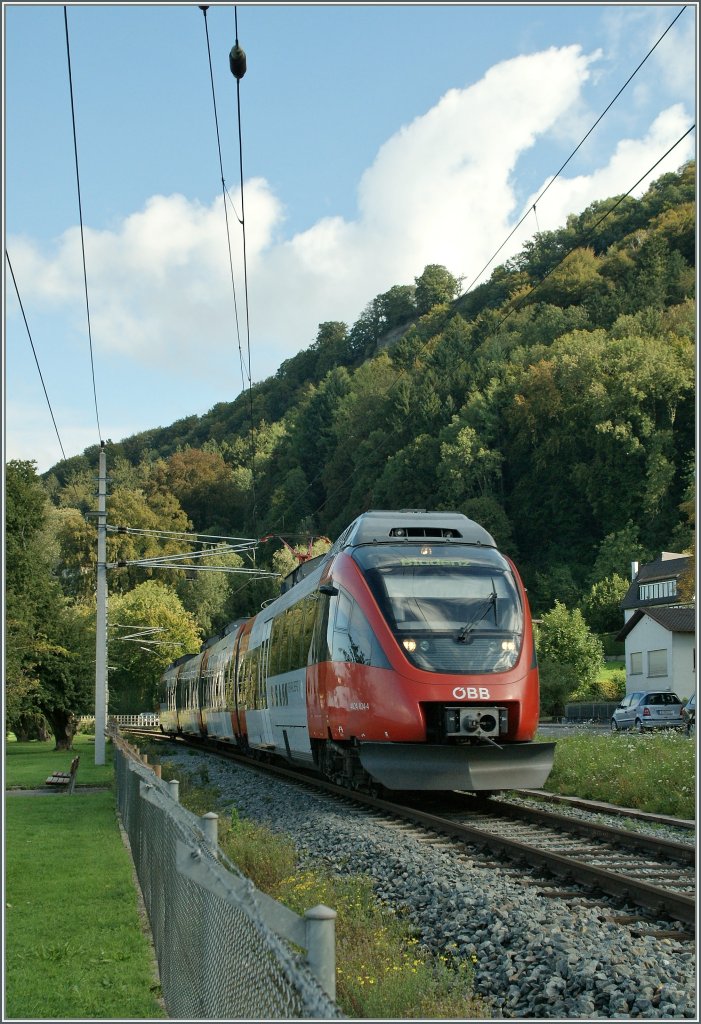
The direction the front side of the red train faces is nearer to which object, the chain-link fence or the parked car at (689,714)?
the chain-link fence

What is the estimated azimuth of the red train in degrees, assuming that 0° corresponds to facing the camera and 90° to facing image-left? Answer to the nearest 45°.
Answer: approximately 315°

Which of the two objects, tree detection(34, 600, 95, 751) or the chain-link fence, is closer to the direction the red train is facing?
the chain-link fence

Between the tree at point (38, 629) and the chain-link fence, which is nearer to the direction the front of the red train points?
the chain-link fence

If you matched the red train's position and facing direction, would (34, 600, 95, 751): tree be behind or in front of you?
behind
